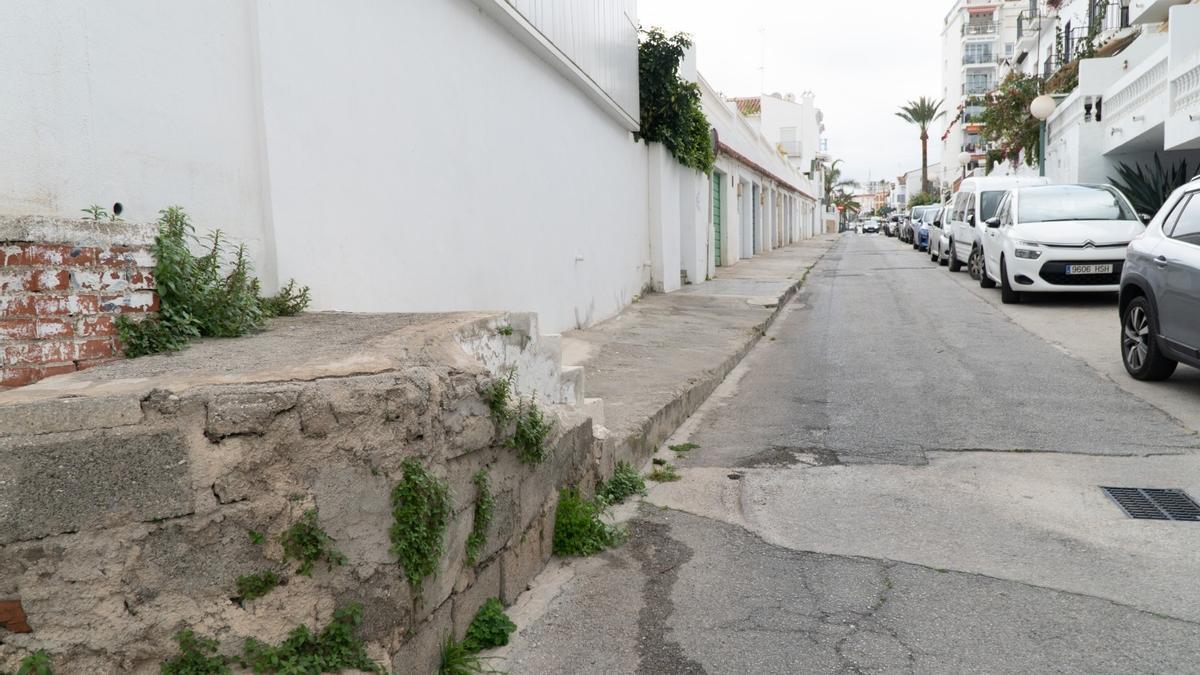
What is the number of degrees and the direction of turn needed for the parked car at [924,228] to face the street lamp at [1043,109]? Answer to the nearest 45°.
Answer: approximately 45° to its left

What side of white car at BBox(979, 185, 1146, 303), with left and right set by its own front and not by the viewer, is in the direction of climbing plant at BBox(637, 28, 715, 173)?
right

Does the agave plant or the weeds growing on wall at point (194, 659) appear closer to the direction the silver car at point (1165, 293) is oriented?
the weeds growing on wall

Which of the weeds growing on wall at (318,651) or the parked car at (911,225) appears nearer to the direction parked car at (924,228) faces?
the weeds growing on wall

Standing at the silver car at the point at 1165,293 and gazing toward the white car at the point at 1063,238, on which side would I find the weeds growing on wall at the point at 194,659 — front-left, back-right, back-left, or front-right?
back-left

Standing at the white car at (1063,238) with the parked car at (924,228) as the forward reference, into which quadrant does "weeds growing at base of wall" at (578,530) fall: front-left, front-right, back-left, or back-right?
back-left

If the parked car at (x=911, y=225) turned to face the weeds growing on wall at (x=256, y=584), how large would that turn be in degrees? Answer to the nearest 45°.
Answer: approximately 45° to its left

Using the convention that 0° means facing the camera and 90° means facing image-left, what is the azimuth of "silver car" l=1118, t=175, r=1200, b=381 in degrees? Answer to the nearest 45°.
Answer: approximately 315°

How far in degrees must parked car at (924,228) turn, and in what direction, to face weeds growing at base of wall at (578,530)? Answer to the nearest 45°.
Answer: approximately 45° to its left

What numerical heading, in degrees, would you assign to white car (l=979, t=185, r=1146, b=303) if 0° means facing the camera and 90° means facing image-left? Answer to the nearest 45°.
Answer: approximately 0°

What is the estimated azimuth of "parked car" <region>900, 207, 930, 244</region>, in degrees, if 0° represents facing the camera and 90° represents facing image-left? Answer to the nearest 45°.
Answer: approximately 45°

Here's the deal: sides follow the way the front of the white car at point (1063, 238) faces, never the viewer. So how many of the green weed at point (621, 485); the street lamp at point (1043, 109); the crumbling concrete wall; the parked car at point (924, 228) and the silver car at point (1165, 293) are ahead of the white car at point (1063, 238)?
3
